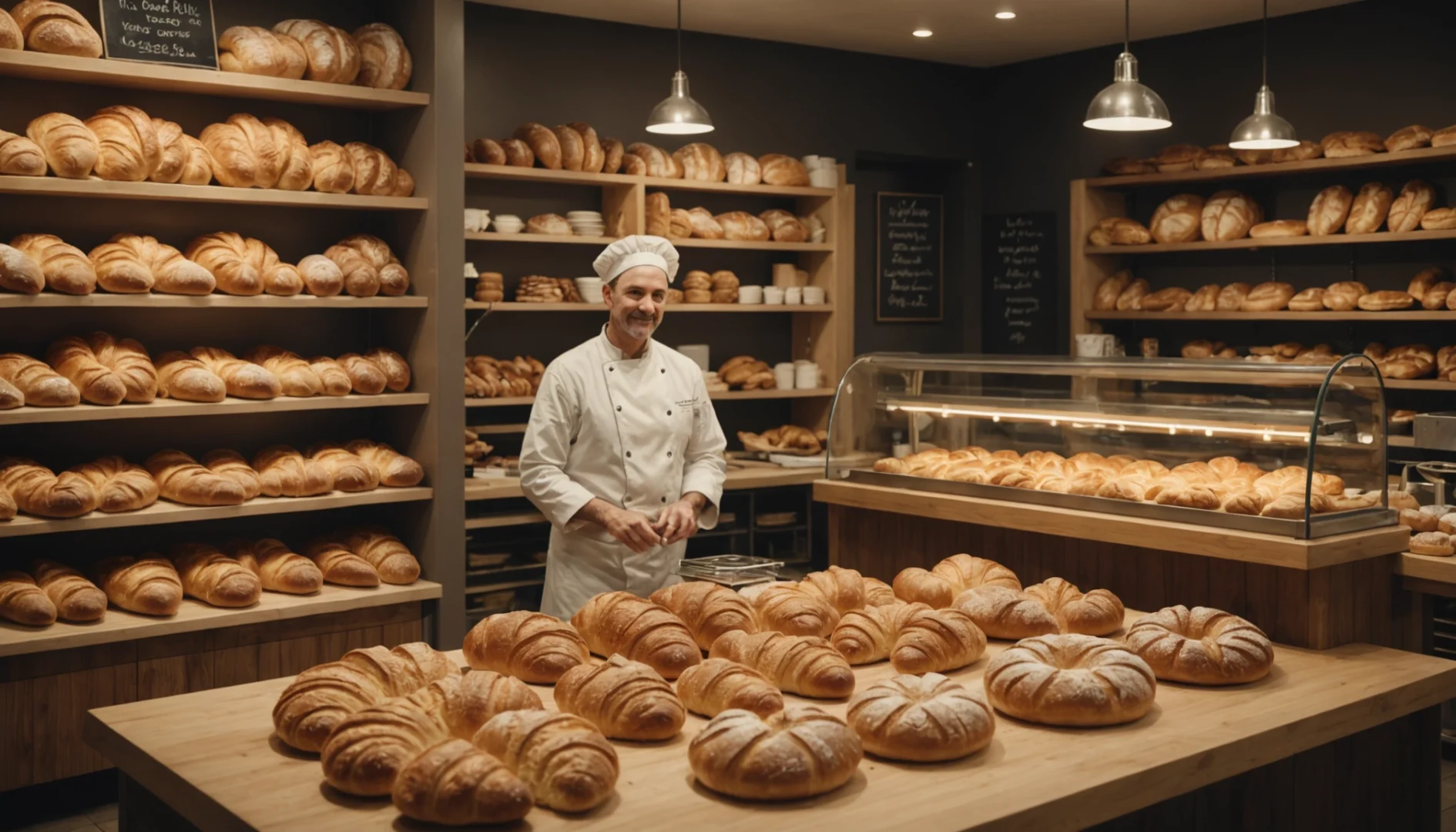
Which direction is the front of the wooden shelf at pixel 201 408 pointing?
toward the camera

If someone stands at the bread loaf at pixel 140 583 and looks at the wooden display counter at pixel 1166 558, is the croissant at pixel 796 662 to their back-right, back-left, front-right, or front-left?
front-right

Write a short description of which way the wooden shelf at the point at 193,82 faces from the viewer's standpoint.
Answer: facing the viewer and to the right of the viewer

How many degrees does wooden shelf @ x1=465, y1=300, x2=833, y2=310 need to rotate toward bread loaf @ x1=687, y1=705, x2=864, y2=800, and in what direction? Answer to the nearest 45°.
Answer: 0° — it already faces it

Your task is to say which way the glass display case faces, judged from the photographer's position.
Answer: facing the viewer and to the left of the viewer

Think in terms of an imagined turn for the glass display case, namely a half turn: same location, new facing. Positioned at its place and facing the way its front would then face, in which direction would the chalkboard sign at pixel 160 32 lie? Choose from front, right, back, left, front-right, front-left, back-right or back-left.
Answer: back-left

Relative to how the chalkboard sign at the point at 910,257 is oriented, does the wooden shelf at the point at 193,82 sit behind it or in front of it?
in front

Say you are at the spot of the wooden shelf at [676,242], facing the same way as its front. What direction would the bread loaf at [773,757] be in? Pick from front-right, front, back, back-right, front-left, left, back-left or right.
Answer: front

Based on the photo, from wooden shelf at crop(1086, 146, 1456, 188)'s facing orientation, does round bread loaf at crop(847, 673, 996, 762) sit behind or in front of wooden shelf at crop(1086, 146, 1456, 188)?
in front

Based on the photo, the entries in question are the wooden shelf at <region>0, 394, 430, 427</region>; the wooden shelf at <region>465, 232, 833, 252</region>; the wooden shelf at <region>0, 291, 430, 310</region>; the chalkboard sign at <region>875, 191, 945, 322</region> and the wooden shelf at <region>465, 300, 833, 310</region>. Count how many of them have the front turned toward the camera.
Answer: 5

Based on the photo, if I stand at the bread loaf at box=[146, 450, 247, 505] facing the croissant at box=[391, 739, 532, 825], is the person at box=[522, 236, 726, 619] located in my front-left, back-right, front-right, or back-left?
front-left

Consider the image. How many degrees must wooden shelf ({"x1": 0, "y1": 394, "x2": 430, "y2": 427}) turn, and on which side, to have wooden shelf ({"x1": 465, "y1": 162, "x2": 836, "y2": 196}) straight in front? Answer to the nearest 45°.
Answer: approximately 135° to its left

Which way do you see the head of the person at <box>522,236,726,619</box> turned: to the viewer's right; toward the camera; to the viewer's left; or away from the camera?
toward the camera

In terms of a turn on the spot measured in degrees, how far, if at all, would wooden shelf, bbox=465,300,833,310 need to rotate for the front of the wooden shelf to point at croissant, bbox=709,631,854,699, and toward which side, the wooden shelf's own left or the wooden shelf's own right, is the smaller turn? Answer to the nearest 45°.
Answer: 0° — it already faces it

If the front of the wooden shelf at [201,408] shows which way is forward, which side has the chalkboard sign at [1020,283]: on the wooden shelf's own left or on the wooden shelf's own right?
on the wooden shelf's own left

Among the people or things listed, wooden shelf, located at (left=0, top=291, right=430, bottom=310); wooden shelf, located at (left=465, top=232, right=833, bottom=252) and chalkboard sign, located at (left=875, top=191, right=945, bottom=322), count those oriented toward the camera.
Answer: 3

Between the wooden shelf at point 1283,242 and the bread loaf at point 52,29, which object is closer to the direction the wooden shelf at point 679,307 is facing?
the bread loaf
